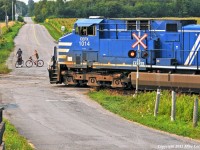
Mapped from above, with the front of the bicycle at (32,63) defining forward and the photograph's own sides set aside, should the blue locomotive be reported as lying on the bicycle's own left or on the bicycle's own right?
on the bicycle's own left

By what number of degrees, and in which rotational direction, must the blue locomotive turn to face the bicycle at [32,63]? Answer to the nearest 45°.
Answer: approximately 45° to its right

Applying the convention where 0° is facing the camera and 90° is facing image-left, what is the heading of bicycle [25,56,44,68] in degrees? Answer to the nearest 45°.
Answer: approximately 90°

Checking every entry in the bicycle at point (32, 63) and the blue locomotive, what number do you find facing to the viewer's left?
2

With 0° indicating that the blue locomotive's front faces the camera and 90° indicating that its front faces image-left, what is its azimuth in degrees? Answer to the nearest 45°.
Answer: approximately 90°

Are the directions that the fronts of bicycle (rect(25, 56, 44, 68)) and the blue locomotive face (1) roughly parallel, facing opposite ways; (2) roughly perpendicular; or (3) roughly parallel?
roughly parallel
